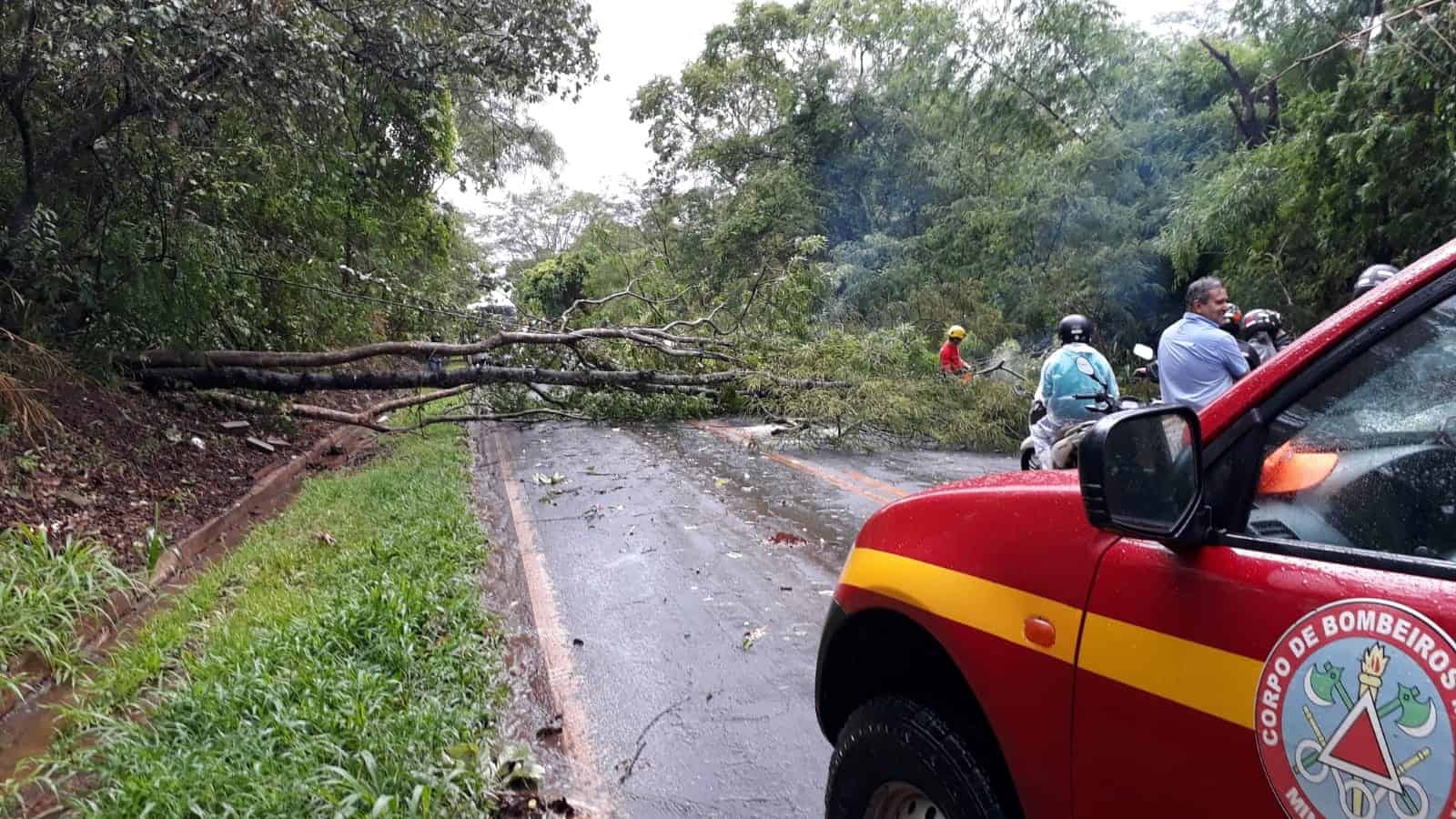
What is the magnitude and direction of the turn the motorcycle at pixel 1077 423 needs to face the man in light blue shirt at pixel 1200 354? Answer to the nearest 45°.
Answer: approximately 45° to its right

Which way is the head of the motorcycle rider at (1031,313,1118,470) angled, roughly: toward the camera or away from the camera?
away from the camera

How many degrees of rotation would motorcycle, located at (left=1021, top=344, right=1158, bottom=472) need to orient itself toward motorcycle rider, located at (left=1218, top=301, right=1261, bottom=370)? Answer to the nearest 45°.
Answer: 0° — it already faces them

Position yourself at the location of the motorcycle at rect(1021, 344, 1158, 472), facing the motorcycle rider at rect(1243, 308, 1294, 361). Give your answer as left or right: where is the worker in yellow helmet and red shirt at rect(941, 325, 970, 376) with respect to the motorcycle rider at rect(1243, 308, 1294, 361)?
left

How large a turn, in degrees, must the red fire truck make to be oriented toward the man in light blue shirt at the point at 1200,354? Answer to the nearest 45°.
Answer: approximately 45° to its right

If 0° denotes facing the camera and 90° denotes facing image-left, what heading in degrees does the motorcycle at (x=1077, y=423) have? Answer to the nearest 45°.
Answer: approximately 225°

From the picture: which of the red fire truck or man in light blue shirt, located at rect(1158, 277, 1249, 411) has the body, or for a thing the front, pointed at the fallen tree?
the red fire truck
